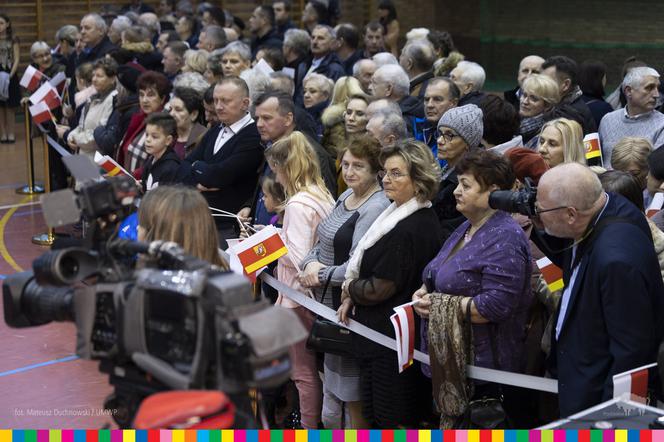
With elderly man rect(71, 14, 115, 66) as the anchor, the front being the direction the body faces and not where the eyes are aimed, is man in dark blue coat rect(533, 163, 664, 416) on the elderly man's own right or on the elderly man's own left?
on the elderly man's own left

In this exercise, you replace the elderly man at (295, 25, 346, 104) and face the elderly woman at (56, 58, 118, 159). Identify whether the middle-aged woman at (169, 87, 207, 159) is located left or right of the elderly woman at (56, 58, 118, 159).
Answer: left

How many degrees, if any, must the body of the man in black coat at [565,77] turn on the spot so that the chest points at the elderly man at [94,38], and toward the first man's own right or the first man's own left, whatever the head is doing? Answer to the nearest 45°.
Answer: approximately 45° to the first man's own right

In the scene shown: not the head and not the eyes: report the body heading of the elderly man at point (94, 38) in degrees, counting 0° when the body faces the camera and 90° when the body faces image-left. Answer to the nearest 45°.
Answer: approximately 45°

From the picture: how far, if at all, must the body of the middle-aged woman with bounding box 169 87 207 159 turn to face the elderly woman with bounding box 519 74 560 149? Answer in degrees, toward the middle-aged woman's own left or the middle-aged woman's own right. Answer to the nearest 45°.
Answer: approximately 90° to the middle-aged woman's own left

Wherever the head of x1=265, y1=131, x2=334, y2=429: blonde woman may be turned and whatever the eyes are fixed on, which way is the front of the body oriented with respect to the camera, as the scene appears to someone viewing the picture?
to the viewer's left

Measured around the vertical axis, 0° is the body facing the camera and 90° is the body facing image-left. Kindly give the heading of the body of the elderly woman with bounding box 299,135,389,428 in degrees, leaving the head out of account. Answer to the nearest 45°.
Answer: approximately 45°

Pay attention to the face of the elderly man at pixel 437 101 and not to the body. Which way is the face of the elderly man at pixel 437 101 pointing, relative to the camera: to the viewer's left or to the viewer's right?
to the viewer's left
